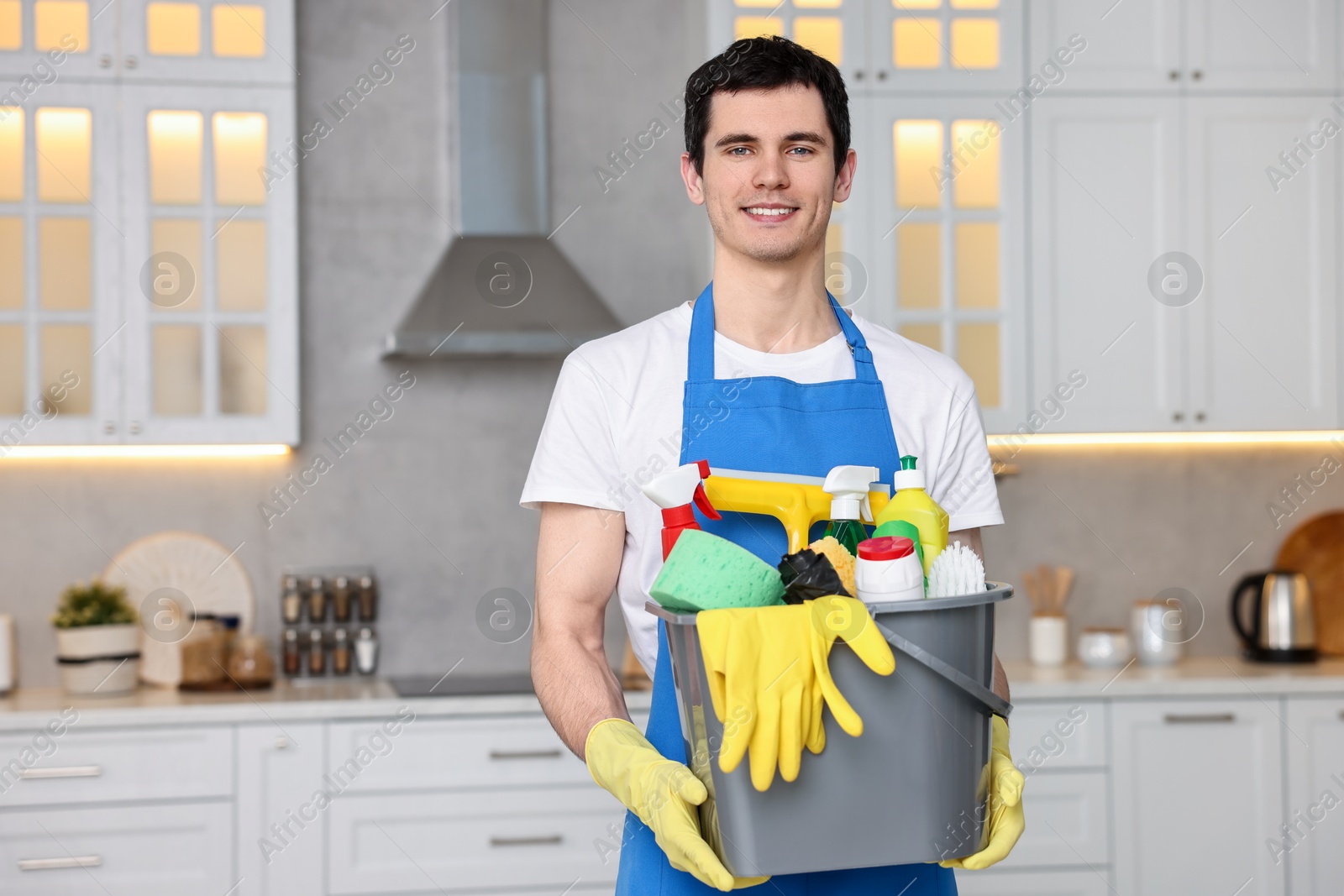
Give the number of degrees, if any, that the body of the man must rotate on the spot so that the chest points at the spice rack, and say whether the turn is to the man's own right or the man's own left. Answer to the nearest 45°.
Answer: approximately 135° to the man's own right

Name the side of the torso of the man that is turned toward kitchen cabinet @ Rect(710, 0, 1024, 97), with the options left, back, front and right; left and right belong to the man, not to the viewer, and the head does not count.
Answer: back

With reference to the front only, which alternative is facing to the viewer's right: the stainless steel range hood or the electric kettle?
the electric kettle

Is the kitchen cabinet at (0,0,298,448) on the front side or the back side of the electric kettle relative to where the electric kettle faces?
on the back side

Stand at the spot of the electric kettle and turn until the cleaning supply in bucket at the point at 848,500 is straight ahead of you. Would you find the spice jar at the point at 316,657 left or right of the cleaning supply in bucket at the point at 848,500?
right
